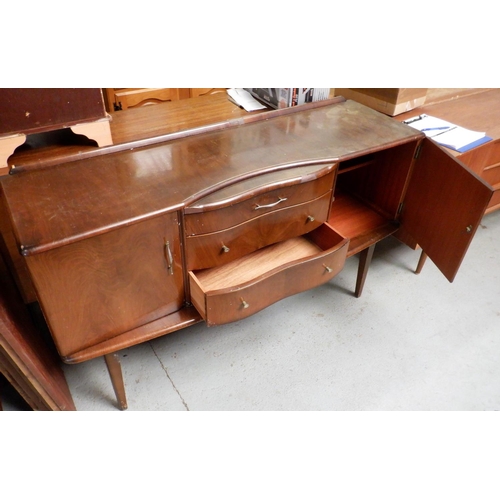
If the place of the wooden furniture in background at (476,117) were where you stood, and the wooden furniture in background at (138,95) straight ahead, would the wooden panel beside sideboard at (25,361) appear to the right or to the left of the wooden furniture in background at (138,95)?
left

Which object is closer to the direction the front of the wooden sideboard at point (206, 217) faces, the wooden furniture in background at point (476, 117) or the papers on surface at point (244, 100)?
the wooden furniture in background

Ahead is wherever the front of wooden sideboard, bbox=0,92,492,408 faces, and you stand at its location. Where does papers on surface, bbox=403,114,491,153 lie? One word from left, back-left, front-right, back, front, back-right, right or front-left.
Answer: left

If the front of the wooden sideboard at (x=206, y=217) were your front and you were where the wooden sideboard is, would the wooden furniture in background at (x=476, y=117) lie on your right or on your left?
on your left

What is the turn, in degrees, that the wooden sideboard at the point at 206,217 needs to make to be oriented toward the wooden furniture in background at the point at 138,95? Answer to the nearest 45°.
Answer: approximately 135° to its left

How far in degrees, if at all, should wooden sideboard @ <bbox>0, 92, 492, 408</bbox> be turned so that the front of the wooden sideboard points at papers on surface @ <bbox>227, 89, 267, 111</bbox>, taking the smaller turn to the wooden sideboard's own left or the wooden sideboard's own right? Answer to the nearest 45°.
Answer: approximately 135° to the wooden sideboard's own left

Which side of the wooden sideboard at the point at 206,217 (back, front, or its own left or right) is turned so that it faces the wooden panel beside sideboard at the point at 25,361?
right

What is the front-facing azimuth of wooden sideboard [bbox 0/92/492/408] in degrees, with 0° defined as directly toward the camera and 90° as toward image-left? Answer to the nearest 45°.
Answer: approximately 315°
